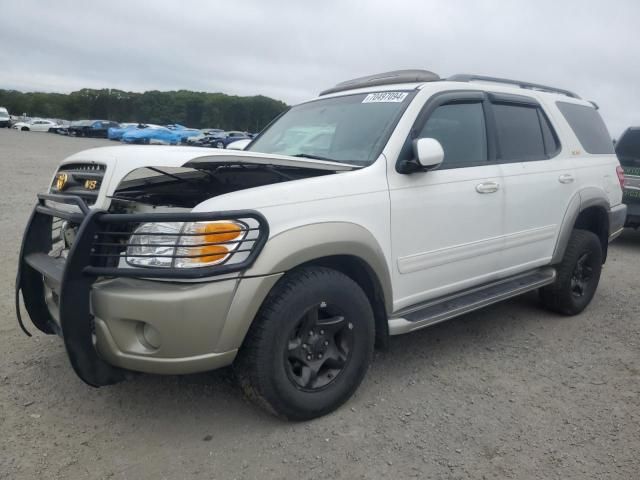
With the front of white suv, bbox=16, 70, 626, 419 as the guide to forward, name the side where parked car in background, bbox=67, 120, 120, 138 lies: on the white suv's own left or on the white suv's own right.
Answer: on the white suv's own right

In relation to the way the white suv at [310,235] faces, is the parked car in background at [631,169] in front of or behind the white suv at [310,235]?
behind

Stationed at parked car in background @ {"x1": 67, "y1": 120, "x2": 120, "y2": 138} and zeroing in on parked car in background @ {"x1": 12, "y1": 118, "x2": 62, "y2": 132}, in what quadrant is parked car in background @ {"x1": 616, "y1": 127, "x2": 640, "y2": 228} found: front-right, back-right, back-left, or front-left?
back-left

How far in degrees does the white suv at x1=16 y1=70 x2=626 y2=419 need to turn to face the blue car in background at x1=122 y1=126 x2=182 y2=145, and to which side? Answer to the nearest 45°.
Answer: approximately 135° to its right

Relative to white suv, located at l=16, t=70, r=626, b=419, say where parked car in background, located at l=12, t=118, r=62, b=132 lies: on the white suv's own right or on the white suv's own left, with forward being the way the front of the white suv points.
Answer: on the white suv's own right

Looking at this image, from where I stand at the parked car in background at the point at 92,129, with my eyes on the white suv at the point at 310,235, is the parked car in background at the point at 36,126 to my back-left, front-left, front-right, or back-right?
back-right

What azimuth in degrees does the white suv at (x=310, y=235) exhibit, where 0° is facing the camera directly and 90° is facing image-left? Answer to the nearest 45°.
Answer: approximately 45°
